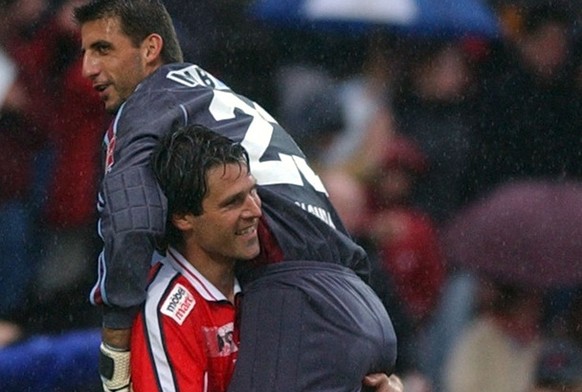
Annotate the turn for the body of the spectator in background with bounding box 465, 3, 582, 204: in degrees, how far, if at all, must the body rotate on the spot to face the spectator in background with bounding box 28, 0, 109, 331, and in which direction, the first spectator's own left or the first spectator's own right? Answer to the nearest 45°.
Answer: approximately 45° to the first spectator's own right

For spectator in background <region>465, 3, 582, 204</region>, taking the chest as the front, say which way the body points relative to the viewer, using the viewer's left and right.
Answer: facing the viewer

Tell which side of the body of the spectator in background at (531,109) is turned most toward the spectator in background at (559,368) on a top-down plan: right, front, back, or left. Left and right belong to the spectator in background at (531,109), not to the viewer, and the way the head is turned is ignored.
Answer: front

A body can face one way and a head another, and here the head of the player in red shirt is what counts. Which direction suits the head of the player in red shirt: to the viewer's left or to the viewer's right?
to the viewer's right

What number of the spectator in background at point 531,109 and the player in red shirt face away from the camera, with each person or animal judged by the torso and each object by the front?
0

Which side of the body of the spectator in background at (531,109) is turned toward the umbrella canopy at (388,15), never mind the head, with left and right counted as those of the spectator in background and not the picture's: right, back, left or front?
right

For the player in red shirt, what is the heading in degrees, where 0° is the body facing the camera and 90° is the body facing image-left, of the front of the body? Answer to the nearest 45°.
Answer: approximately 315°

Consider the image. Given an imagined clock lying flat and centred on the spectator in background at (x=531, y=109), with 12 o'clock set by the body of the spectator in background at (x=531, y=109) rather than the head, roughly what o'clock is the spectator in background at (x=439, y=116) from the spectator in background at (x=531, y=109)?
the spectator in background at (x=439, y=116) is roughly at 2 o'clock from the spectator in background at (x=531, y=109).

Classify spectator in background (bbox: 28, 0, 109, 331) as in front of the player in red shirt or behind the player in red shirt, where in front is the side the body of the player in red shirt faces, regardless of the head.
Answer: behind
